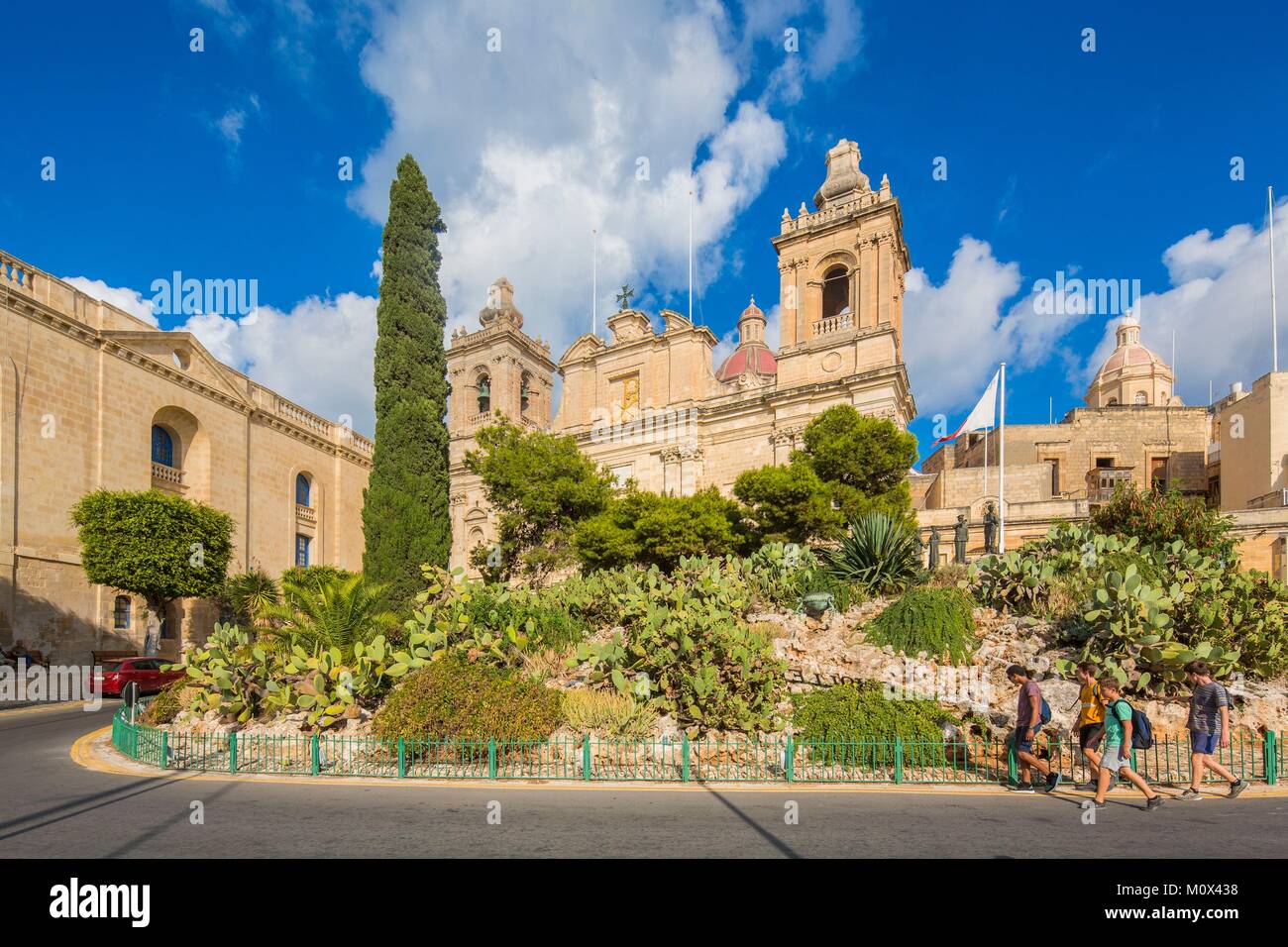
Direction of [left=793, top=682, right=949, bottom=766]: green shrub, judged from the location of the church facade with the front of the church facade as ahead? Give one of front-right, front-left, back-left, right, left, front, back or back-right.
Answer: front-left

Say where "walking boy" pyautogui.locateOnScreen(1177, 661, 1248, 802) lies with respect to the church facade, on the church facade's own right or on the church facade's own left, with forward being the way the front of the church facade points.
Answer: on the church facade's own left

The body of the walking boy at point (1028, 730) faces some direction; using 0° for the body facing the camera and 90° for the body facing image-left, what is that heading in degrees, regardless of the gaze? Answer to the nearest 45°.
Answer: approximately 90°

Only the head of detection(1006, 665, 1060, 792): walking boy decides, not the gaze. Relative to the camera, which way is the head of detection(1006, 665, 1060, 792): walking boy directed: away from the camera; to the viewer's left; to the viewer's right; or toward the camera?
to the viewer's left

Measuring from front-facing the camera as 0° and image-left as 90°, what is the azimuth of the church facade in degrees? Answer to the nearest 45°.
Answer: approximately 45°

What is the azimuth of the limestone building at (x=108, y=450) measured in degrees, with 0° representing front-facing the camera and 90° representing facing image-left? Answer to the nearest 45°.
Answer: approximately 315°

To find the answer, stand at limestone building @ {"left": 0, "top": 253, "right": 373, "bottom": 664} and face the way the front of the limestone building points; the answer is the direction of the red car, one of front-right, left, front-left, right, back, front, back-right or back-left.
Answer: front-right

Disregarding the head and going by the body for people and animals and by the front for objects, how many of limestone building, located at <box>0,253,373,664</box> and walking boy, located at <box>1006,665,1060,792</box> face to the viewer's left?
1

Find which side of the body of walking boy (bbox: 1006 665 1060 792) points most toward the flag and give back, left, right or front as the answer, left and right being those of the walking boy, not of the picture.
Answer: right

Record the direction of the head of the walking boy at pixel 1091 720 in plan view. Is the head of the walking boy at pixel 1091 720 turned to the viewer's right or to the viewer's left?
to the viewer's left

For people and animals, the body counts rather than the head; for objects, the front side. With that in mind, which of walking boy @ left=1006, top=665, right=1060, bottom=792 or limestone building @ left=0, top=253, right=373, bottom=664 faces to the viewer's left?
the walking boy

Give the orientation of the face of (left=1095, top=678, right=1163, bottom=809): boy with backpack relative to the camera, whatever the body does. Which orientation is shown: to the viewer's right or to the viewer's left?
to the viewer's left

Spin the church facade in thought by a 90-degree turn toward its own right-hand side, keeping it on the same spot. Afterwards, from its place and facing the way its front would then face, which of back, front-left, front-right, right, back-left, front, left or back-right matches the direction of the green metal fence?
back-left
